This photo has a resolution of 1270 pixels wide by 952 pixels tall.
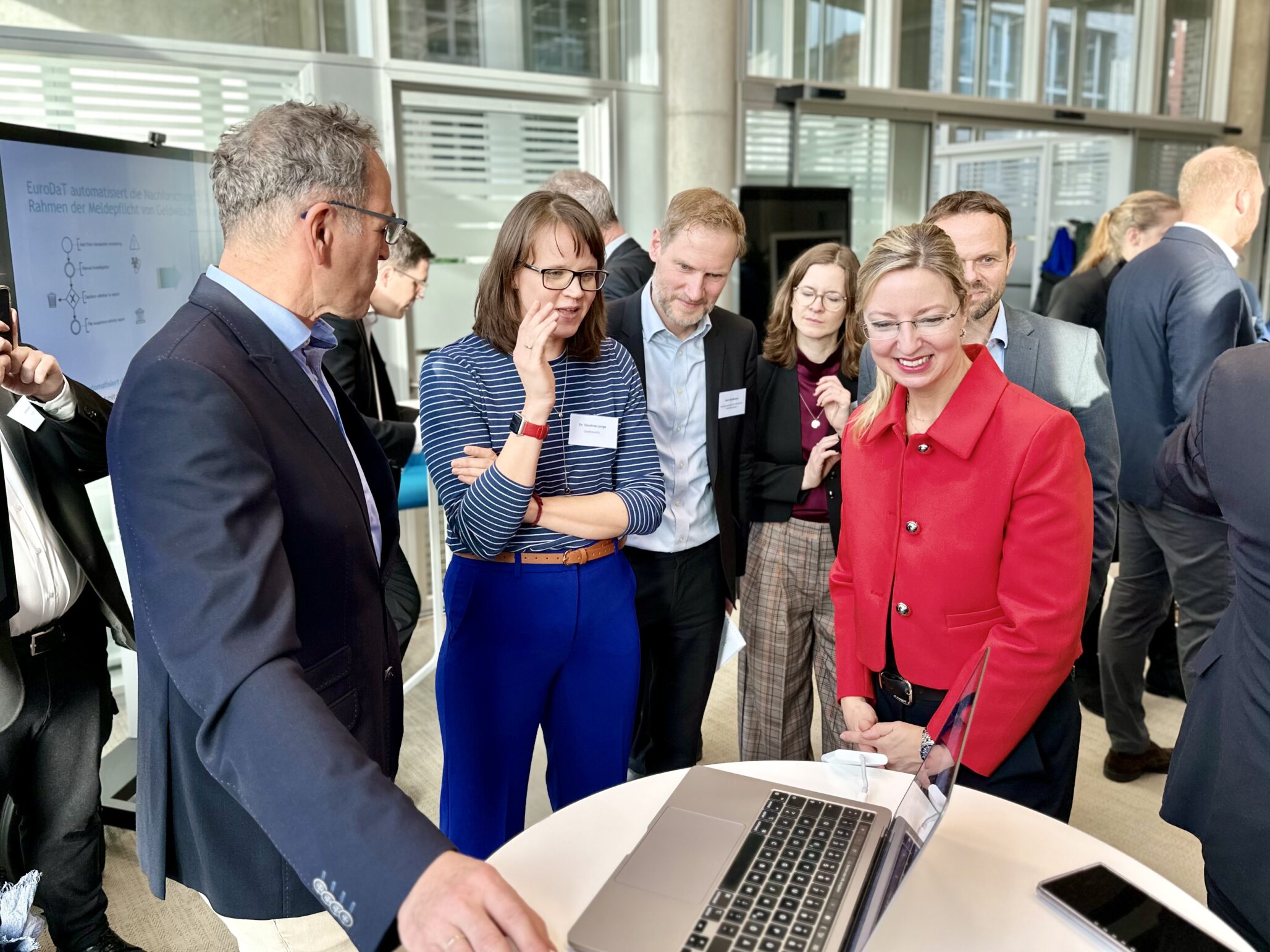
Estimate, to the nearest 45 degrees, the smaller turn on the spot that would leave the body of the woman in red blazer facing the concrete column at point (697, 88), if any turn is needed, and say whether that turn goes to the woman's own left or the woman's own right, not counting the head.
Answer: approximately 135° to the woman's own right

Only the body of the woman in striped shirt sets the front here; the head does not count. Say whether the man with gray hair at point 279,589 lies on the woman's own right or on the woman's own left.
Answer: on the woman's own right

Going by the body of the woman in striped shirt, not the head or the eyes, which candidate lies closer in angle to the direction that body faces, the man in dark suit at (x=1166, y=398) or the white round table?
the white round table

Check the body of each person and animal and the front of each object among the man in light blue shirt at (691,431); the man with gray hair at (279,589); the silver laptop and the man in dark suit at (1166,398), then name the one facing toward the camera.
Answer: the man in light blue shirt

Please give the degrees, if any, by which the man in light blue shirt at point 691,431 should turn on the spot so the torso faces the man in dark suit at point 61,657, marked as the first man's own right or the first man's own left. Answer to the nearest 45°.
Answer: approximately 45° to the first man's own right

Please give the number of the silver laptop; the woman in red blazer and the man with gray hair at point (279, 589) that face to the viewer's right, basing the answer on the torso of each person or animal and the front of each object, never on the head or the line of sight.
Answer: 1

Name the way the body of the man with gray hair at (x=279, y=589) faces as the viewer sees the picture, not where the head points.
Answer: to the viewer's right

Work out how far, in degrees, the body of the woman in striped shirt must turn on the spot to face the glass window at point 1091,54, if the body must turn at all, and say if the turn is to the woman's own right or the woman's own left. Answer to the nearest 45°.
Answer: approximately 90° to the woman's own left

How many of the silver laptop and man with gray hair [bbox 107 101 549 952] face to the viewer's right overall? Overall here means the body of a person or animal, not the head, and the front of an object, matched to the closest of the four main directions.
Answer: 1
